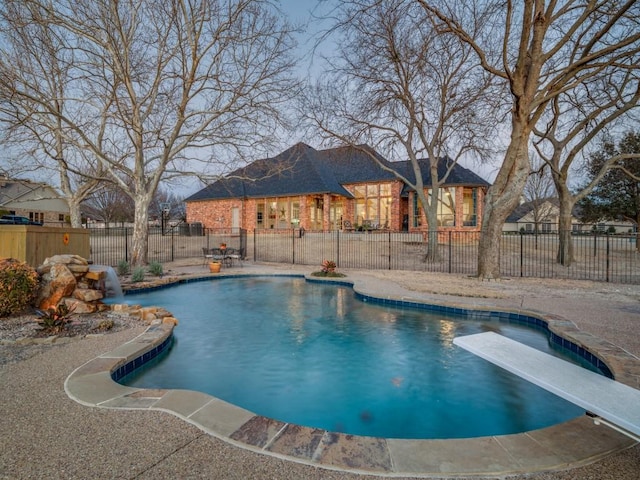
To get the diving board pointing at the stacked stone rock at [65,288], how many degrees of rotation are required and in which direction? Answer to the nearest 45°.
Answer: approximately 45° to its left

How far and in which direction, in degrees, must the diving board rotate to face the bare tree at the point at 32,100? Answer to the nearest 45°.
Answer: approximately 45° to its left

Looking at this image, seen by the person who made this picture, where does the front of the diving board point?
facing away from the viewer and to the left of the viewer

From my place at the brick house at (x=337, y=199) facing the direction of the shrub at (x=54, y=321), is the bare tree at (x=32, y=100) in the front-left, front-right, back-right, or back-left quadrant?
front-right

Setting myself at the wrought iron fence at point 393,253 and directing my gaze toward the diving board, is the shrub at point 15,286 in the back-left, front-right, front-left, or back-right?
front-right
